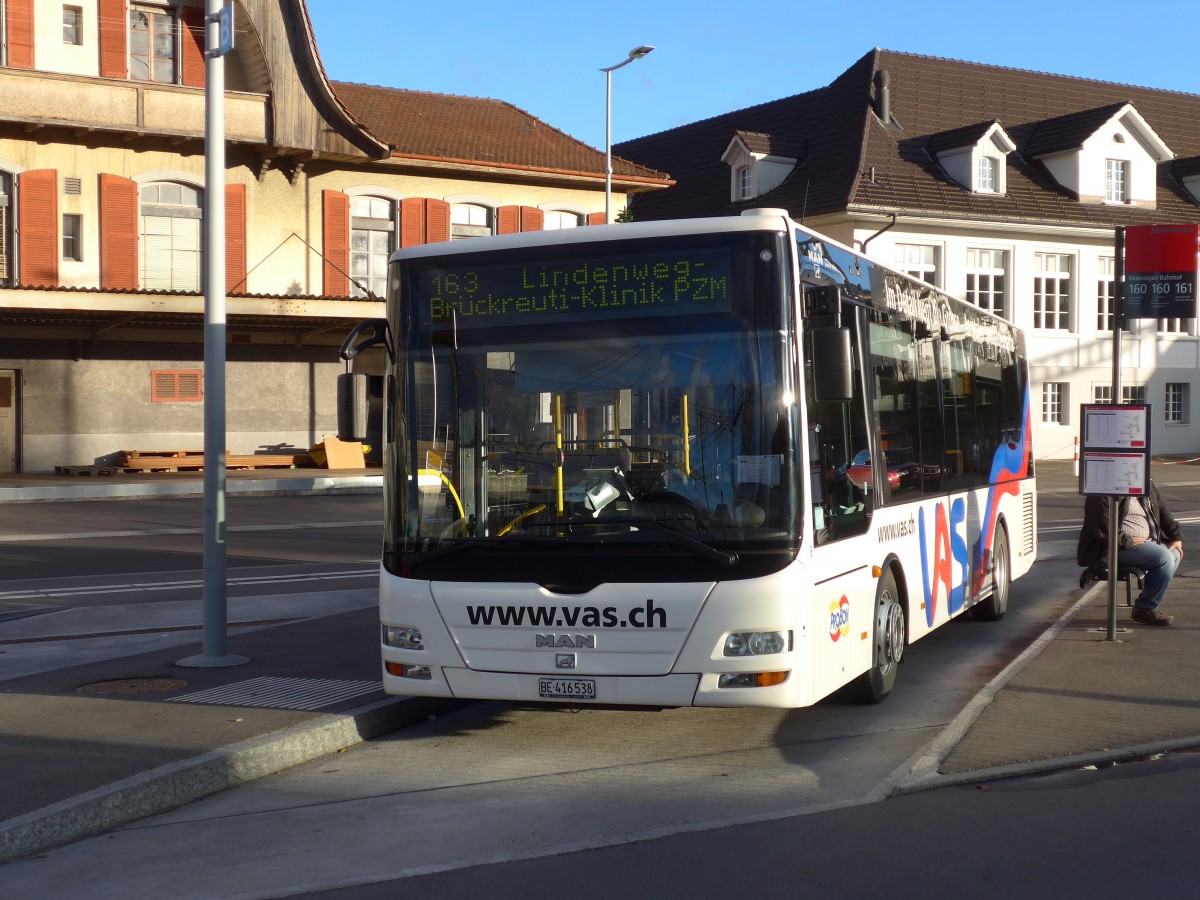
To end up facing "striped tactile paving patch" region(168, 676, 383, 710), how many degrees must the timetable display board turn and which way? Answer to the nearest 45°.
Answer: approximately 45° to its right

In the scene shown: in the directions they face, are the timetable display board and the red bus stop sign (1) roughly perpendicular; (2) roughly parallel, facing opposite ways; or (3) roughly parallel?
roughly parallel

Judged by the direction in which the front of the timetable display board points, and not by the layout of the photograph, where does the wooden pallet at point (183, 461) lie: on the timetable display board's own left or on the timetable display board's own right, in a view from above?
on the timetable display board's own right

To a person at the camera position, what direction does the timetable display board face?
facing the viewer

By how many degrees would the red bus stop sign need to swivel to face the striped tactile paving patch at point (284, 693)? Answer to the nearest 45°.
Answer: approximately 45° to its right

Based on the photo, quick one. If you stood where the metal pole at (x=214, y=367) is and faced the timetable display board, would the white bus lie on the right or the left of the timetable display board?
right

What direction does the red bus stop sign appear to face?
toward the camera

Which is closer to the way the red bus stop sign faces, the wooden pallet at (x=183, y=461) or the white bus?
the white bus

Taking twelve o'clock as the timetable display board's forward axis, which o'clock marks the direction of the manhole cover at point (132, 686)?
The manhole cover is roughly at 2 o'clock from the timetable display board.

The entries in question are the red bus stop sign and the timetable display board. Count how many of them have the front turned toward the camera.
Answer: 2
